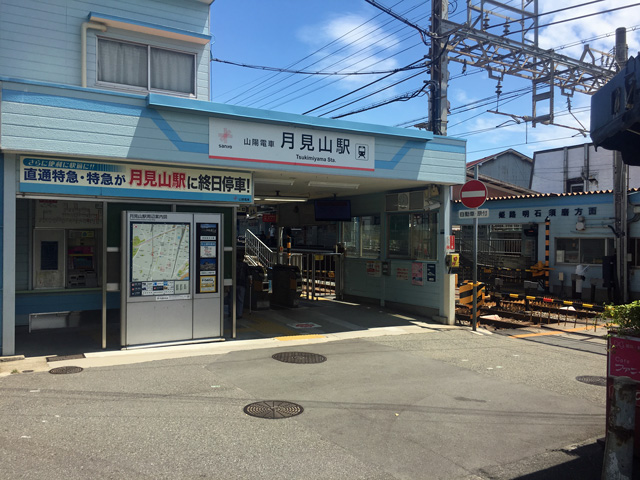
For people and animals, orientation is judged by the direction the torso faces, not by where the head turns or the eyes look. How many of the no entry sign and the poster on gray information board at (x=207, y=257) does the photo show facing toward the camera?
2

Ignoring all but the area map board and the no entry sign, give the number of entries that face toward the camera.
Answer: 2

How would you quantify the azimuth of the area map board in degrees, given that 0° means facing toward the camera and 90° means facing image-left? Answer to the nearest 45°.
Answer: approximately 0°

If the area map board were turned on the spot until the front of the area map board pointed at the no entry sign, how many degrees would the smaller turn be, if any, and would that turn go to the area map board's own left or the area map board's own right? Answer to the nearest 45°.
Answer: approximately 90° to the area map board's own left

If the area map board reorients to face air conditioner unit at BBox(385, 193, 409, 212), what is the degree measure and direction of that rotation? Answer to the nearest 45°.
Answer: approximately 135° to its left

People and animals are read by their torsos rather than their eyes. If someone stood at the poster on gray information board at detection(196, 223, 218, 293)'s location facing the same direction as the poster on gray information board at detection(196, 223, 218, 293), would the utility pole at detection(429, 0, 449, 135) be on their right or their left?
on their left

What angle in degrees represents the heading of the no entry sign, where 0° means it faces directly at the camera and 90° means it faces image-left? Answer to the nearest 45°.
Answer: approximately 0°

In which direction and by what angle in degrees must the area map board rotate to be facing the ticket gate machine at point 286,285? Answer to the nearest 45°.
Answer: approximately 135° to its left

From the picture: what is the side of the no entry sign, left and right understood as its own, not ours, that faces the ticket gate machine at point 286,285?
right
